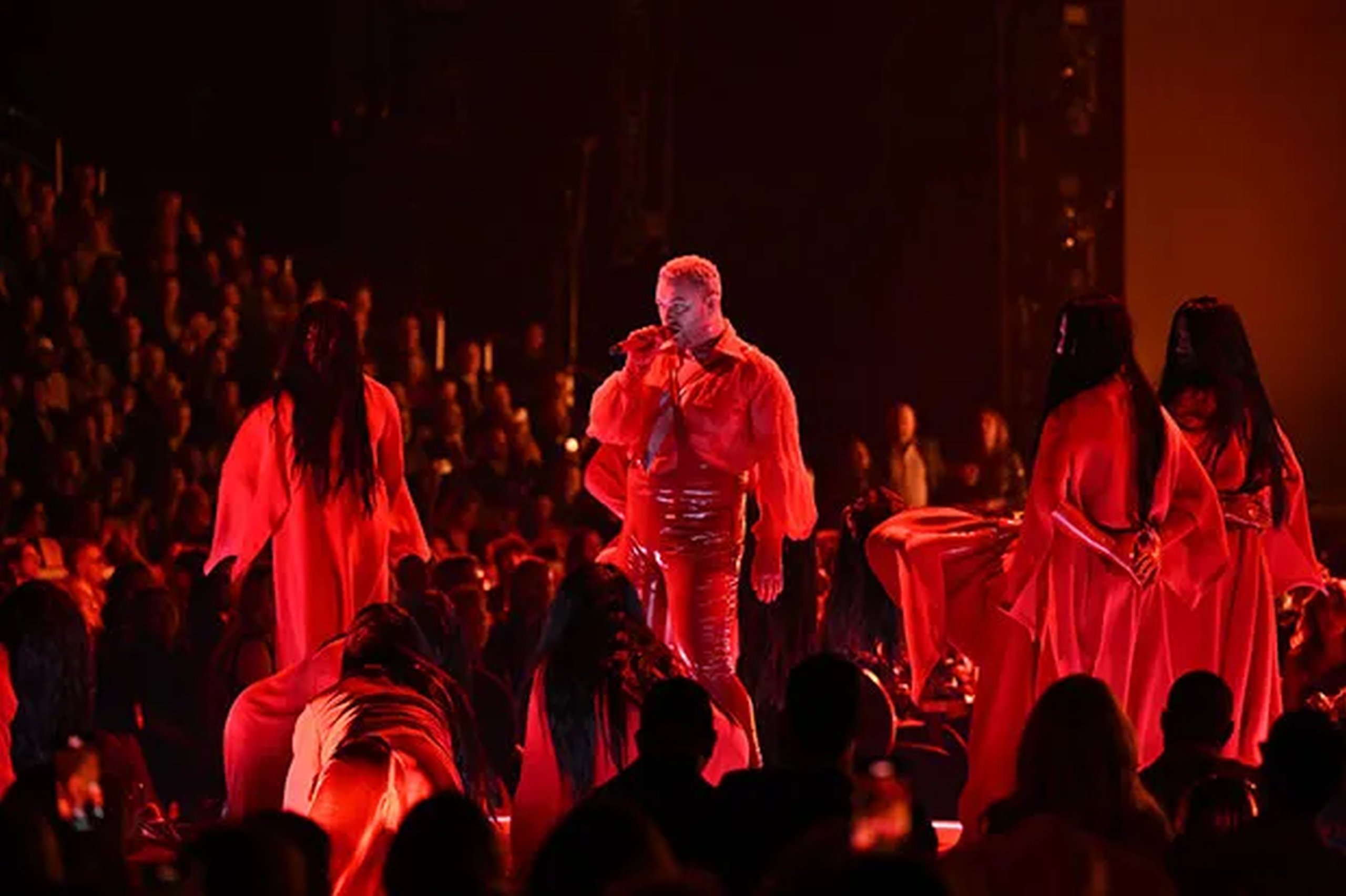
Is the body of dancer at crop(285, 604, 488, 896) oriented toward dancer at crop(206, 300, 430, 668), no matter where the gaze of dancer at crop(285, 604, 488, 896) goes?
yes

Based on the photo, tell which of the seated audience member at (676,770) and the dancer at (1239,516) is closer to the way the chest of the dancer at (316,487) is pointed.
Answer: the seated audience member

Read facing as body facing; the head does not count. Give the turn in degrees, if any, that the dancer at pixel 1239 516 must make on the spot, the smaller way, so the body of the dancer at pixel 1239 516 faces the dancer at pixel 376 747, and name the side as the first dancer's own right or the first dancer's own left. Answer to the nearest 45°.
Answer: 0° — they already face them

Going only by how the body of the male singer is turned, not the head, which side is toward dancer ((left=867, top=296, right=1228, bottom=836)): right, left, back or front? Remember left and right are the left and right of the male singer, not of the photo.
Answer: left

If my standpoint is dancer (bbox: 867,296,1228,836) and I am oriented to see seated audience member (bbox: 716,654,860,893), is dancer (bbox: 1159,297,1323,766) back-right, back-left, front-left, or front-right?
back-left

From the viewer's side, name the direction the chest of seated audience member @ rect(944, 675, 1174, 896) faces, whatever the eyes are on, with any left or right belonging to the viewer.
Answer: facing away from the viewer

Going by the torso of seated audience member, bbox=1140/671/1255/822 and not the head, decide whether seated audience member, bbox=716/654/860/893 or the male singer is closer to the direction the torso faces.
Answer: the male singer

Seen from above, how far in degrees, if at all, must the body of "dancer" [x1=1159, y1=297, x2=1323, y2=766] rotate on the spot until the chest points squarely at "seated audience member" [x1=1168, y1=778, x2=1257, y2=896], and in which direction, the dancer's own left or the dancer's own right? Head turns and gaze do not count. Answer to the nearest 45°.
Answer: approximately 45° to the dancer's own left

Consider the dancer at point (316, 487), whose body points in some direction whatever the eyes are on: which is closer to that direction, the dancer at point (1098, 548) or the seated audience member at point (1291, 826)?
the seated audience member

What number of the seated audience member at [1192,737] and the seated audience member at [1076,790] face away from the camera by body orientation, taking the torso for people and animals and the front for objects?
2
